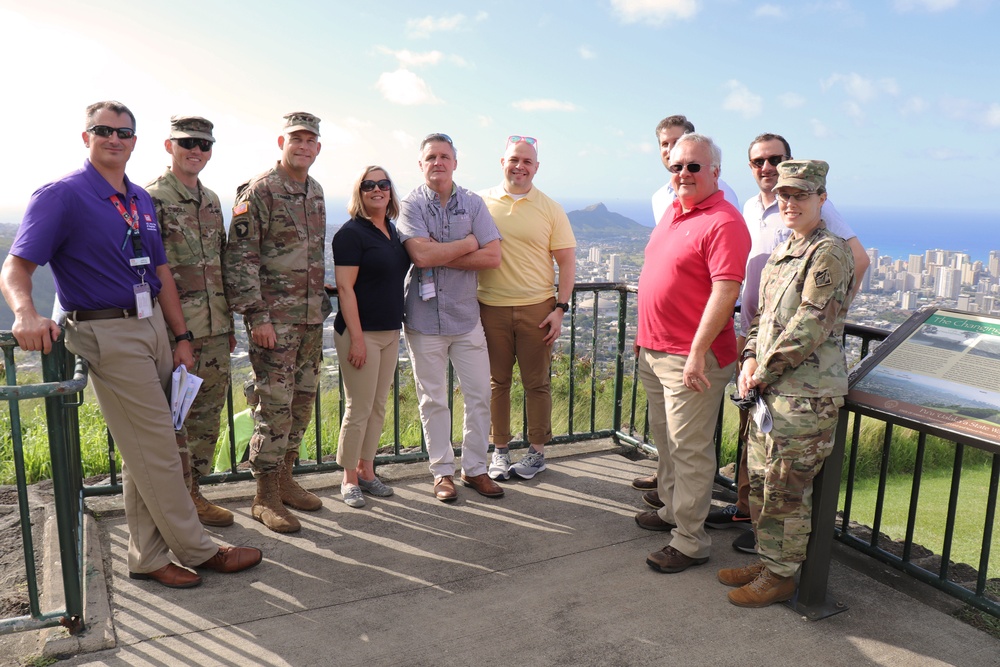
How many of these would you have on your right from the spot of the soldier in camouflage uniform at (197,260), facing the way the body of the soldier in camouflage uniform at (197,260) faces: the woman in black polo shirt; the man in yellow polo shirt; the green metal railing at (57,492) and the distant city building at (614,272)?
1

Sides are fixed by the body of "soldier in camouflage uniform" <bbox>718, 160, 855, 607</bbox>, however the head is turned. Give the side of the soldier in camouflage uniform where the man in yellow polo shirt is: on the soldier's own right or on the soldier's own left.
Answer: on the soldier's own right

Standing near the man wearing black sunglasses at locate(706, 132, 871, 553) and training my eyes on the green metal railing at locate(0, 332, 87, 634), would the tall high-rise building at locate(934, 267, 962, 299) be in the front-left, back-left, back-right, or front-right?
back-right

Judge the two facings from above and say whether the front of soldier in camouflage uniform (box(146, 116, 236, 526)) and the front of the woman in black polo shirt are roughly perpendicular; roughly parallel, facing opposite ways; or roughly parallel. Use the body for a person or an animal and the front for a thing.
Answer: roughly parallel

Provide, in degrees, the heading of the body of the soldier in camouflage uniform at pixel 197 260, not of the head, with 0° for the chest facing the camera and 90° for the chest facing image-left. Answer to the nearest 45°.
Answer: approximately 315°

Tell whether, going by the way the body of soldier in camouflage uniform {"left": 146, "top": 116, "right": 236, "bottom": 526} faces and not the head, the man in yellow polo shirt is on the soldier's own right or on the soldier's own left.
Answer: on the soldier's own left

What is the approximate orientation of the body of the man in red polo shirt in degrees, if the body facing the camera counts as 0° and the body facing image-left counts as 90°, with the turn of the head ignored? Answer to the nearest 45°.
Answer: approximately 45°

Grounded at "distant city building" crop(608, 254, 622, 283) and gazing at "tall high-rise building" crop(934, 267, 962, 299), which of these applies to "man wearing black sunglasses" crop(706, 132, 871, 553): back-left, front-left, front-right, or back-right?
back-right

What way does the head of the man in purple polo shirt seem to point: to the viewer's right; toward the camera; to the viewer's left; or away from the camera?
toward the camera

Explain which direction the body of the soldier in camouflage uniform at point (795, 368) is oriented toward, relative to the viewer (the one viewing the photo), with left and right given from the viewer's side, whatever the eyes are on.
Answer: facing the viewer and to the left of the viewer

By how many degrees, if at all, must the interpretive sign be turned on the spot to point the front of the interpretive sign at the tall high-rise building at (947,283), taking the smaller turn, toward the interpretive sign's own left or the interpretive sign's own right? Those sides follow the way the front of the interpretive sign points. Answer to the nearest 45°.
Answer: approximately 135° to the interpretive sign's own right

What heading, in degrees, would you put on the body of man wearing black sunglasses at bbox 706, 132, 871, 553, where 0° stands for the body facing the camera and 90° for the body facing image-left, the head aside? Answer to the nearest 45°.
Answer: approximately 45°

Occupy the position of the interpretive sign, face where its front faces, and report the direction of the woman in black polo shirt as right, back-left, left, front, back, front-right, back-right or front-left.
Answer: front-right

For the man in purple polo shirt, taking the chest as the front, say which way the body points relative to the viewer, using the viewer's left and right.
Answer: facing the viewer and to the right of the viewer

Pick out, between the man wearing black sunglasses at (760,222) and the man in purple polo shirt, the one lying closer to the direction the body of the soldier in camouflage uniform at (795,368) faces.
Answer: the man in purple polo shirt

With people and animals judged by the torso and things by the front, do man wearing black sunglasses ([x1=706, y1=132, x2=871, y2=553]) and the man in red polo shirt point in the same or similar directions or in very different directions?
same or similar directions

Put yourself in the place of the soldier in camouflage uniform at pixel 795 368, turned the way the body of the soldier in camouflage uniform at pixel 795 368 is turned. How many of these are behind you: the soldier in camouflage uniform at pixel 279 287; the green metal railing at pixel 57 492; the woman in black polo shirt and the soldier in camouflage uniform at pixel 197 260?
0
